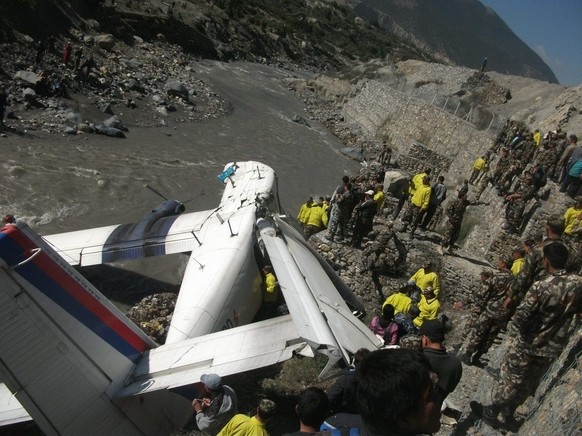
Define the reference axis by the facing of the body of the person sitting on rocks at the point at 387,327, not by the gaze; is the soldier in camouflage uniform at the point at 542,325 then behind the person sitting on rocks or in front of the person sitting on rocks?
behind

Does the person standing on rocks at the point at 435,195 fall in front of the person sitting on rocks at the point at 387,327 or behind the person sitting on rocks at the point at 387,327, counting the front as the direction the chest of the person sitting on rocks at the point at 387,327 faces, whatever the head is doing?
in front

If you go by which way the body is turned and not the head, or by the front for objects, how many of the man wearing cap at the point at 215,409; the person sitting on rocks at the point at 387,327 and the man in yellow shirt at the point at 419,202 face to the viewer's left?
1

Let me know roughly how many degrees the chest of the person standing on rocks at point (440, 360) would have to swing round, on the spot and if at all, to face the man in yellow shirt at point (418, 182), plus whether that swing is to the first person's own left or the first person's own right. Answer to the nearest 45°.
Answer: approximately 45° to the first person's own right

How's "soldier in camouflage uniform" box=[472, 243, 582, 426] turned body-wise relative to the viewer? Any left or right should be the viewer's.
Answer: facing away from the viewer and to the left of the viewer

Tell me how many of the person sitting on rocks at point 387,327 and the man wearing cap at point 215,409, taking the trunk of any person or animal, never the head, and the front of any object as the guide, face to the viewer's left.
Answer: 1

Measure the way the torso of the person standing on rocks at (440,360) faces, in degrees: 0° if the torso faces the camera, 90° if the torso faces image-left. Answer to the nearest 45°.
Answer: approximately 135°

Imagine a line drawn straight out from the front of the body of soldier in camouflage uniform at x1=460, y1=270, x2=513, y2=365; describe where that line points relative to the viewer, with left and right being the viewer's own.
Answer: facing away from the viewer and to the left of the viewer

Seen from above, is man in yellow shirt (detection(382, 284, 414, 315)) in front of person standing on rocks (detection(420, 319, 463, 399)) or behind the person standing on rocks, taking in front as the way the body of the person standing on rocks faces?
in front
